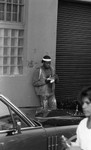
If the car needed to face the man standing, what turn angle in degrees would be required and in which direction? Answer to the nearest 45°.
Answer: approximately 90° to its left

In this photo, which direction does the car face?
to the viewer's right

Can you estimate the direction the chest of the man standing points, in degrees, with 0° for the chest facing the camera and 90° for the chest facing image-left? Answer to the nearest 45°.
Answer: approximately 315°

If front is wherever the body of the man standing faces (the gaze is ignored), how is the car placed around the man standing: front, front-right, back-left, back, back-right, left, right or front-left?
front-right

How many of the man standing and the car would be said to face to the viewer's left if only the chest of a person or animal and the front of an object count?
0
